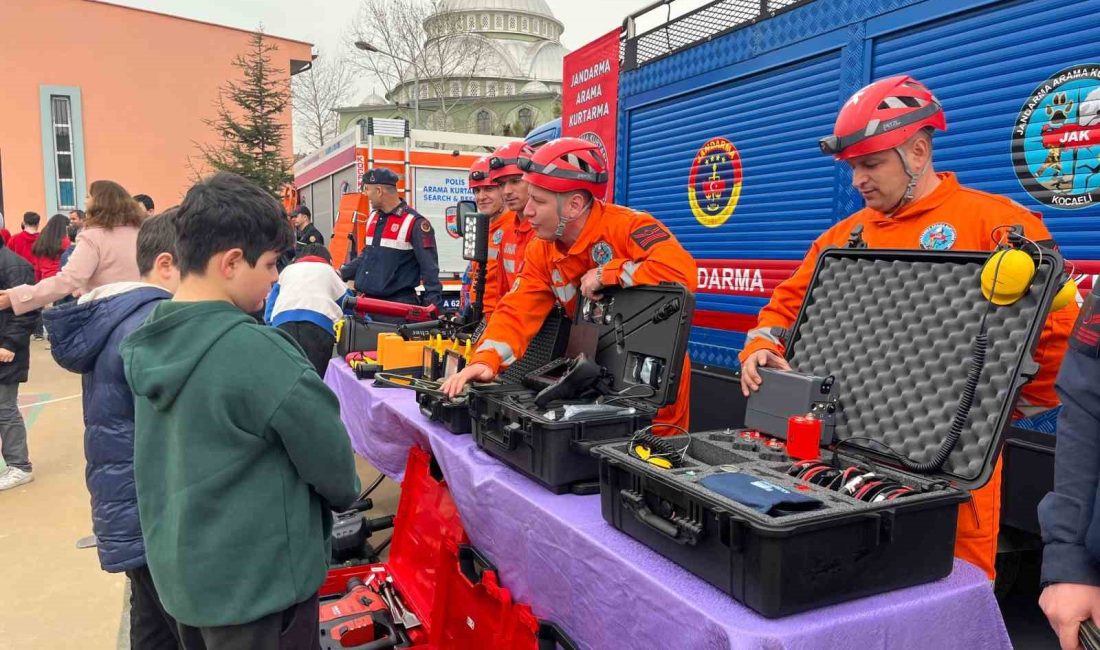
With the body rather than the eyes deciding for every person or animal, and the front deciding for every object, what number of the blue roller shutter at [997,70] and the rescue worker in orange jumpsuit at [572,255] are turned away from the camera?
0

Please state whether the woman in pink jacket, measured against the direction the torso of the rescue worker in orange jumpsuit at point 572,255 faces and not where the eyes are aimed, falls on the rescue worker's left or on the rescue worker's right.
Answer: on the rescue worker's right

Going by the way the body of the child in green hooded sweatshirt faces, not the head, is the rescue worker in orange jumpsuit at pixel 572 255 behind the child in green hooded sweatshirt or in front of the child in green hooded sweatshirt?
in front

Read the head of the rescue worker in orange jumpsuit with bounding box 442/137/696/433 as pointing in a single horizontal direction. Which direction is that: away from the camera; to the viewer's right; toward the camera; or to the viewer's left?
to the viewer's left

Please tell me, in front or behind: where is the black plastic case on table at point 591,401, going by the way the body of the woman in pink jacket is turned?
behind

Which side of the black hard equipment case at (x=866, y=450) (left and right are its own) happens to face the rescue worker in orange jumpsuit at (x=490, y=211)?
right

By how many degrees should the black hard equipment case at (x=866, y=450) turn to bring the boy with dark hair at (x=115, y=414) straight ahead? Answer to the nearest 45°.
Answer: approximately 45° to its right

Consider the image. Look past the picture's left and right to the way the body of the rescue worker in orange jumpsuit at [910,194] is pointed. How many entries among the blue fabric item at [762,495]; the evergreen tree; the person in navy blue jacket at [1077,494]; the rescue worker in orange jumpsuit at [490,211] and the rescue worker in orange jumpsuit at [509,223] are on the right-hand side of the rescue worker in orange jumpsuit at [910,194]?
3

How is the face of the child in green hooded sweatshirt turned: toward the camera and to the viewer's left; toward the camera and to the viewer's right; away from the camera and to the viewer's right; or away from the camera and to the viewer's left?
away from the camera and to the viewer's right

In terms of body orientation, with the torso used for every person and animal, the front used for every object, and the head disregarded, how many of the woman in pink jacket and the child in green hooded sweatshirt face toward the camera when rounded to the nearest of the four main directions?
0

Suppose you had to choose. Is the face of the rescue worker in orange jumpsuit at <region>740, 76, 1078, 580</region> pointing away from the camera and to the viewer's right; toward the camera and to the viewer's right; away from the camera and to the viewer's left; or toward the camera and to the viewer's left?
toward the camera and to the viewer's left

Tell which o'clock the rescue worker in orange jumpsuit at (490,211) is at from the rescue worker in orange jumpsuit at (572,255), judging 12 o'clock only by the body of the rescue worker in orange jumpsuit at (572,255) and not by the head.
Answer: the rescue worker in orange jumpsuit at (490,211) is roughly at 4 o'clock from the rescue worker in orange jumpsuit at (572,255).

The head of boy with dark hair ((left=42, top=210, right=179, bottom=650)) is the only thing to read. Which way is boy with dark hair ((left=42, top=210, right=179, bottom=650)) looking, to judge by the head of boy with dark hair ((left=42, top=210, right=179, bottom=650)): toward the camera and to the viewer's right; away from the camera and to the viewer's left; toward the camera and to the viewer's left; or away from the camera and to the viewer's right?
away from the camera and to the viewer's right

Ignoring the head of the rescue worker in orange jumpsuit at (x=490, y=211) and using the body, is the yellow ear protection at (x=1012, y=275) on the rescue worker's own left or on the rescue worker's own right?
on the rescue worker's own left

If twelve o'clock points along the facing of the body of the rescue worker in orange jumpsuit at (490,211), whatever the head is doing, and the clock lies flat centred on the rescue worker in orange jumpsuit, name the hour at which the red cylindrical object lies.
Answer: The red cylindrical object is roughly at 10 o'clock from the rescue worker in orange jumpsuit.

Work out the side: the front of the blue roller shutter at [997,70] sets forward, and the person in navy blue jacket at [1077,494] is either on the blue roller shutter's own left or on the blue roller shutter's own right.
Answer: on the blue roller shutter's own left

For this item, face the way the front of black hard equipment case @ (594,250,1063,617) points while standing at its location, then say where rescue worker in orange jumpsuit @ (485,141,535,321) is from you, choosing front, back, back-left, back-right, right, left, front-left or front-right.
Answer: right
